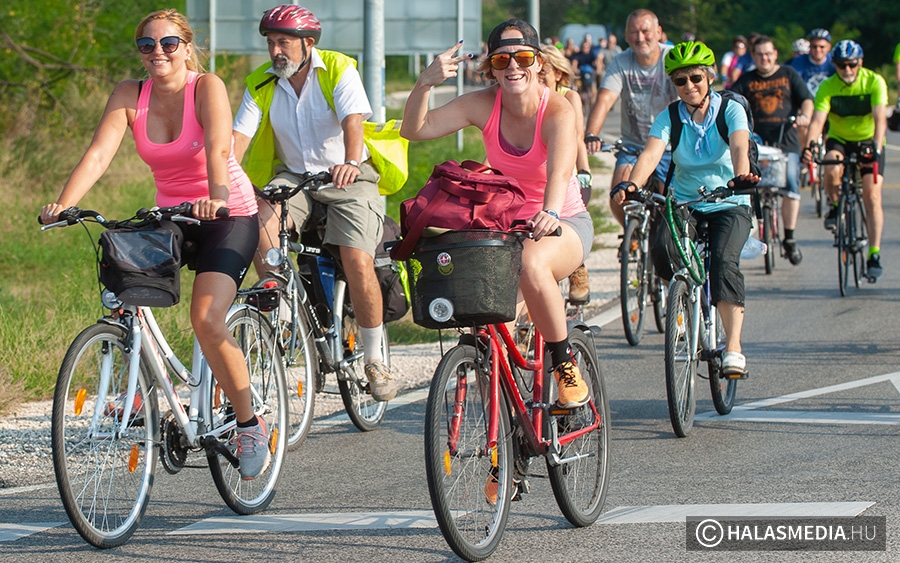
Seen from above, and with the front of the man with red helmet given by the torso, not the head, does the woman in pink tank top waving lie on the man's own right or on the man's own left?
on the man's own left

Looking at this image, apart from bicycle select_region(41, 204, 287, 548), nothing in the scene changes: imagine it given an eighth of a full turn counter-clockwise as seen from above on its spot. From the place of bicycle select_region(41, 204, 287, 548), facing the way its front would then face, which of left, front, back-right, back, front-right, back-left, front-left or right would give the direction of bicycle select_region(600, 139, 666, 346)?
back-left

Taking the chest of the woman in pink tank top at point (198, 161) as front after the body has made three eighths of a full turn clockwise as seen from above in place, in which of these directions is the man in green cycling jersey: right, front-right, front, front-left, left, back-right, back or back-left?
front-right

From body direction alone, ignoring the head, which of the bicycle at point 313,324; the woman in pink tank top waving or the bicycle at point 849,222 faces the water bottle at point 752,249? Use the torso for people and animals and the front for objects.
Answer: the bicycle at point 849,222

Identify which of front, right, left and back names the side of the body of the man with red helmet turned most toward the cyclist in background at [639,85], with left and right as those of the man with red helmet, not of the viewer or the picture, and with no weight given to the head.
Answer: back

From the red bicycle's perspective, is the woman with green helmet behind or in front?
behind

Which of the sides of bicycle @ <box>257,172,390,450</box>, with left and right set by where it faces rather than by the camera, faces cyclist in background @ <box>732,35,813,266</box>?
back

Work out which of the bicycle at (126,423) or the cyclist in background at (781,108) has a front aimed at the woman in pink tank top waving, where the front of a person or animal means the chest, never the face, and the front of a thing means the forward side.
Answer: the cyclist in background

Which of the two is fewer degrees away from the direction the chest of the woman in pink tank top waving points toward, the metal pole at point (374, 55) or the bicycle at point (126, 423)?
the bicycle

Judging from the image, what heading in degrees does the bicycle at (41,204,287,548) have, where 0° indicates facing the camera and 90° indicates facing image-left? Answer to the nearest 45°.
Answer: approximately 45°

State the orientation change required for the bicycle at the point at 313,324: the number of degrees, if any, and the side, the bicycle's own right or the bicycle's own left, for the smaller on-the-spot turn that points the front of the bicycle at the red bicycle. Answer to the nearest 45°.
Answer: approximately 45° to the bicycle's own left

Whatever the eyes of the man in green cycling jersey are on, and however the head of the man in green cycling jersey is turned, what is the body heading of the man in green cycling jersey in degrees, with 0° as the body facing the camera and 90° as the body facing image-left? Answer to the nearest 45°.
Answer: approximately 0°

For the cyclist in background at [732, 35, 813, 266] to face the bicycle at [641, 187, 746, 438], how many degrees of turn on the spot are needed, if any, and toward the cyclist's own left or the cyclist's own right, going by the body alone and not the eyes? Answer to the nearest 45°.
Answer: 0° — they already face it

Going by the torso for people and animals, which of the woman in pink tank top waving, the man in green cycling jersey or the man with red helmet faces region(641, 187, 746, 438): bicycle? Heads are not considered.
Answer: the man in green cycling jersey

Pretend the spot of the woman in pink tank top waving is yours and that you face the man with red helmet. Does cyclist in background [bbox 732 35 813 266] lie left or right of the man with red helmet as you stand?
right

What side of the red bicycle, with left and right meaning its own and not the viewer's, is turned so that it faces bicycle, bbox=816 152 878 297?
back

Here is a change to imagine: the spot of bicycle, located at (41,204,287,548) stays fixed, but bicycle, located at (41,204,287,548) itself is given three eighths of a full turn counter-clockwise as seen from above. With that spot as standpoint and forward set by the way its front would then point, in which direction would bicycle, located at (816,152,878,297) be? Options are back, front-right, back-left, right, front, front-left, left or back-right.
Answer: front-left
